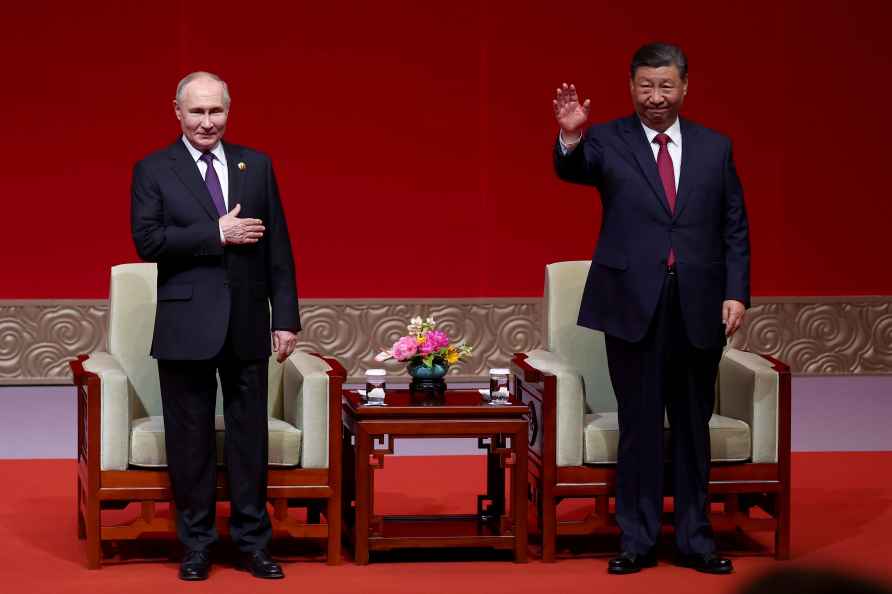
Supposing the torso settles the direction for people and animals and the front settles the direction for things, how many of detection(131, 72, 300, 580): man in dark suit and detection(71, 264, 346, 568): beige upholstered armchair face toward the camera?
2

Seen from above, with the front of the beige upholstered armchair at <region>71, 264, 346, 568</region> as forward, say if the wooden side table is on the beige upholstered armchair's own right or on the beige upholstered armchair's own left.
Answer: on the beige upholstered armchair's own left

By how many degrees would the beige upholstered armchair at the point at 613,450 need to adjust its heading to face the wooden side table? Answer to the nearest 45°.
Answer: approximately 90° to its right

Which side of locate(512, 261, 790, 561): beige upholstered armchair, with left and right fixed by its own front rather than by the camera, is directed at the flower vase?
right

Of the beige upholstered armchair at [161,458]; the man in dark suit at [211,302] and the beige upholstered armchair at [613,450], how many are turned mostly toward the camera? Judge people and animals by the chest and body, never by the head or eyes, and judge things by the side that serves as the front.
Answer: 3

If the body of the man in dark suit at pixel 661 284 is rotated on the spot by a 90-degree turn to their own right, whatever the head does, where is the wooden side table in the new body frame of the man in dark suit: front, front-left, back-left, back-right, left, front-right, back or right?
front

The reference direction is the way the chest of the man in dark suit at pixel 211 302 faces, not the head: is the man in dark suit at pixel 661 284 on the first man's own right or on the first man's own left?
on the first man's own left

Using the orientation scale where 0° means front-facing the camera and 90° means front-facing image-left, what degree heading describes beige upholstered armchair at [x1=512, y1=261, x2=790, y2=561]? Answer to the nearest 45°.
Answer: approximately 0°

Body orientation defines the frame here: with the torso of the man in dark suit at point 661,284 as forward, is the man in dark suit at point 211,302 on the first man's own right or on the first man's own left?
on the first man's own right

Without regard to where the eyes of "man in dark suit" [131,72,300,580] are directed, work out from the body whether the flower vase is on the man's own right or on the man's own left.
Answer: on the man's own left
